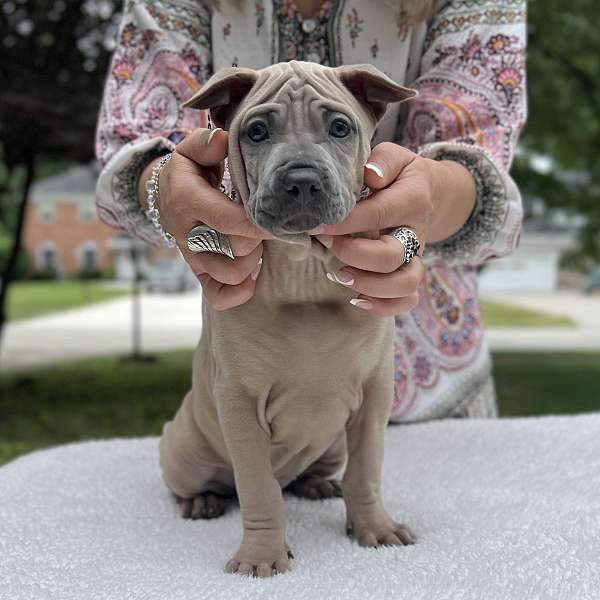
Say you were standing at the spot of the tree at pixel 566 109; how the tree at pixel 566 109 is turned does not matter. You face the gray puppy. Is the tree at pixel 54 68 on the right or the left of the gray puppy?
right

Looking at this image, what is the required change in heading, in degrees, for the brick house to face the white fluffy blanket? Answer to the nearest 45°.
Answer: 0° — it already faces it

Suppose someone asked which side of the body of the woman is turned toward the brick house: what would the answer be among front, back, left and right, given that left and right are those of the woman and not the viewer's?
back

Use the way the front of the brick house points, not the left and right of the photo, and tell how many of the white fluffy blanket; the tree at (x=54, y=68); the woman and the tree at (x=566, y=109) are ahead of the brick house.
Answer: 4

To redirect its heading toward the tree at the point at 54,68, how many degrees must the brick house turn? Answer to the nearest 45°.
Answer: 0° — it already faces it

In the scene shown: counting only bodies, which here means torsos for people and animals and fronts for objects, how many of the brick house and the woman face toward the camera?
2

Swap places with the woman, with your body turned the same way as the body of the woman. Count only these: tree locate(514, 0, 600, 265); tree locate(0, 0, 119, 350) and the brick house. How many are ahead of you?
0

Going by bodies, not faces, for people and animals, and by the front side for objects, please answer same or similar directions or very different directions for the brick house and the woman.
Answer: same or similar directions

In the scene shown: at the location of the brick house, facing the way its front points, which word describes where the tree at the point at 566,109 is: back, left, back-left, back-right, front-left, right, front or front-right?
front

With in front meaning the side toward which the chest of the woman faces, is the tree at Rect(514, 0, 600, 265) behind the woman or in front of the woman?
behind

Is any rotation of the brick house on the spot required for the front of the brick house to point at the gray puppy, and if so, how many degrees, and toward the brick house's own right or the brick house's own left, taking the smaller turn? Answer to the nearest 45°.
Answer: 0° — it already faces it

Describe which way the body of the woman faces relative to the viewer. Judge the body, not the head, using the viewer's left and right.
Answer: facing the viewer

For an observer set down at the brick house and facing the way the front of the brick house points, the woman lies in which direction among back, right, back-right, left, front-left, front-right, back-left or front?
front
